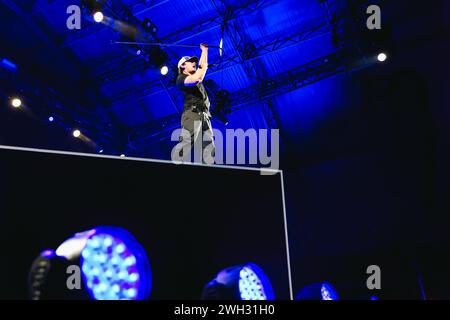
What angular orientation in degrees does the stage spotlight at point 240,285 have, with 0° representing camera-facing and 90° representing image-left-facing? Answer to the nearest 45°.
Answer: approximately 315°

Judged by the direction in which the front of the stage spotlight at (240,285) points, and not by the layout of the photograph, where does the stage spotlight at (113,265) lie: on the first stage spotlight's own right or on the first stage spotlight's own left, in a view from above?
on the first stage spotlight's own right

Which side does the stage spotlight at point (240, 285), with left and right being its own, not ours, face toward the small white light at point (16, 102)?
back
